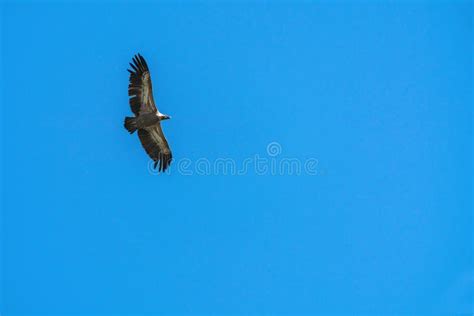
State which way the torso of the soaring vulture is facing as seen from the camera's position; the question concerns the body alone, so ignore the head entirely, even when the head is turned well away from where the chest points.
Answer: to the viewer's right
